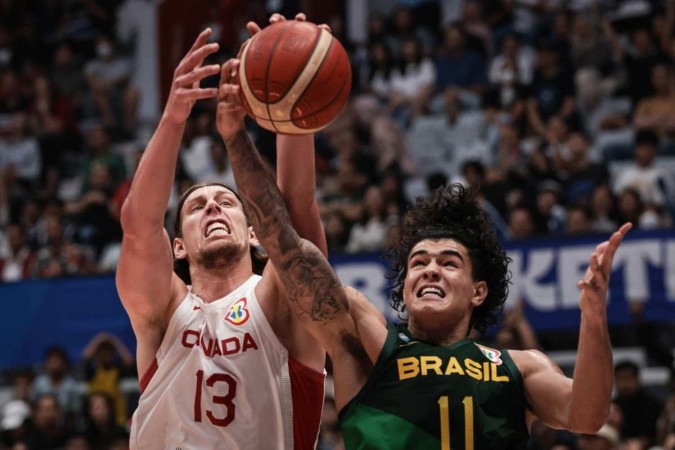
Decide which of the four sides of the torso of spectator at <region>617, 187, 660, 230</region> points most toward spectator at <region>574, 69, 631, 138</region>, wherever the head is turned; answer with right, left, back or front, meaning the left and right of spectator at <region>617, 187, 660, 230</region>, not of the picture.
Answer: back

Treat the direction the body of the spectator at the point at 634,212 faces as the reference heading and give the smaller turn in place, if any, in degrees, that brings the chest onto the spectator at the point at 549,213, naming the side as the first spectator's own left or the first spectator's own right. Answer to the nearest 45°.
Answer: approximately 90° to the first spectator's own right

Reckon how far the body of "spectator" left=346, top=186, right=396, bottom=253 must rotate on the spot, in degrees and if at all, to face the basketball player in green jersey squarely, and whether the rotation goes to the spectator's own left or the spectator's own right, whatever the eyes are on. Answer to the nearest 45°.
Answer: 0° — they already face them

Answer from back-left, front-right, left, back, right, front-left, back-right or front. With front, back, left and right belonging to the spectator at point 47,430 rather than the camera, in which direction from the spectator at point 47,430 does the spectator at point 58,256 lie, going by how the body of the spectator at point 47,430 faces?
back

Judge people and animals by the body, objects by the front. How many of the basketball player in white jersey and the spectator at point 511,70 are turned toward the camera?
2

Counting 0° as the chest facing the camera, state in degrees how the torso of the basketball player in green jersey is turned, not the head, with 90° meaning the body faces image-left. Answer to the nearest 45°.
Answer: approximately 0°

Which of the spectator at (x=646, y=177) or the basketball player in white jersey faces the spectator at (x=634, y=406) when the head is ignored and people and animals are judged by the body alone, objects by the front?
the spectator at (x=646, y=177)

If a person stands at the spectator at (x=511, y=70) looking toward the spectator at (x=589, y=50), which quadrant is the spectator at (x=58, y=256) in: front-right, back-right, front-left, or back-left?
back-right
